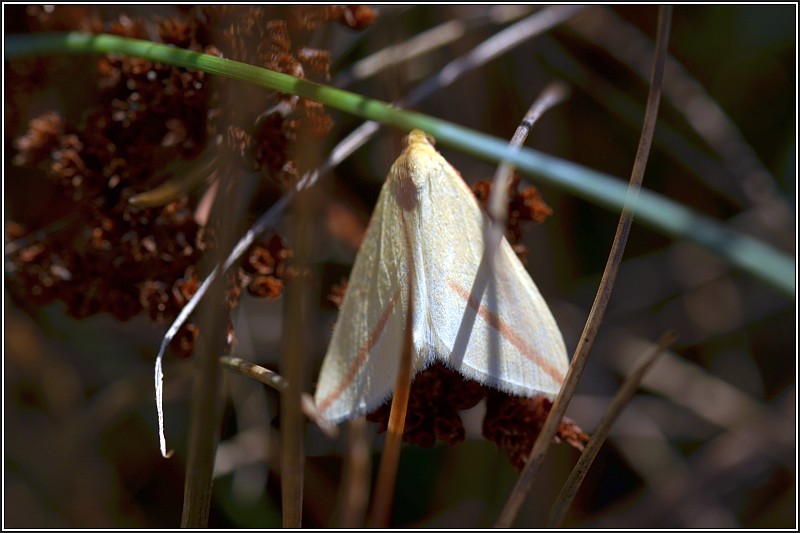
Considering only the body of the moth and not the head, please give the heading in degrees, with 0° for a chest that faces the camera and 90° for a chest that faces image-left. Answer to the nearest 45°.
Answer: approximately 180°
